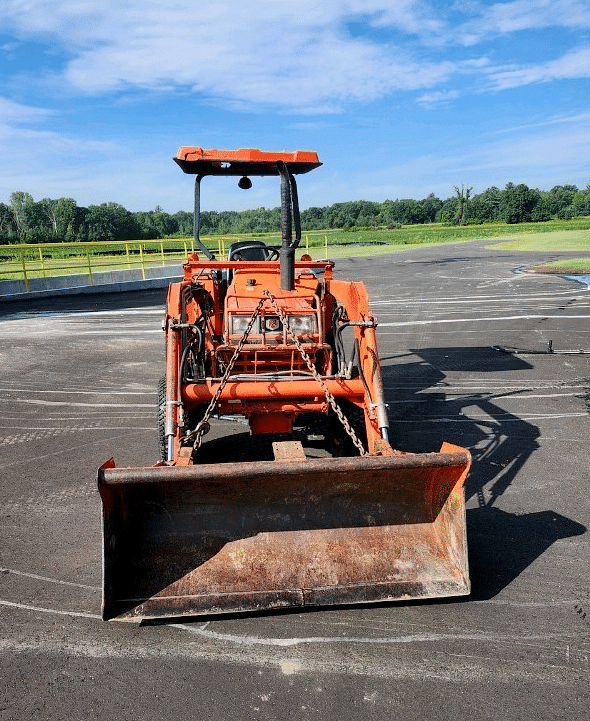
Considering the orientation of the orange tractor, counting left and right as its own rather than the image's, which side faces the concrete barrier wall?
back

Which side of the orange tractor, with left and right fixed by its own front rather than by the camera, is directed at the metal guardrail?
back

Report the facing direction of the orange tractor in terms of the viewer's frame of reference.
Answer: facing the viewer
